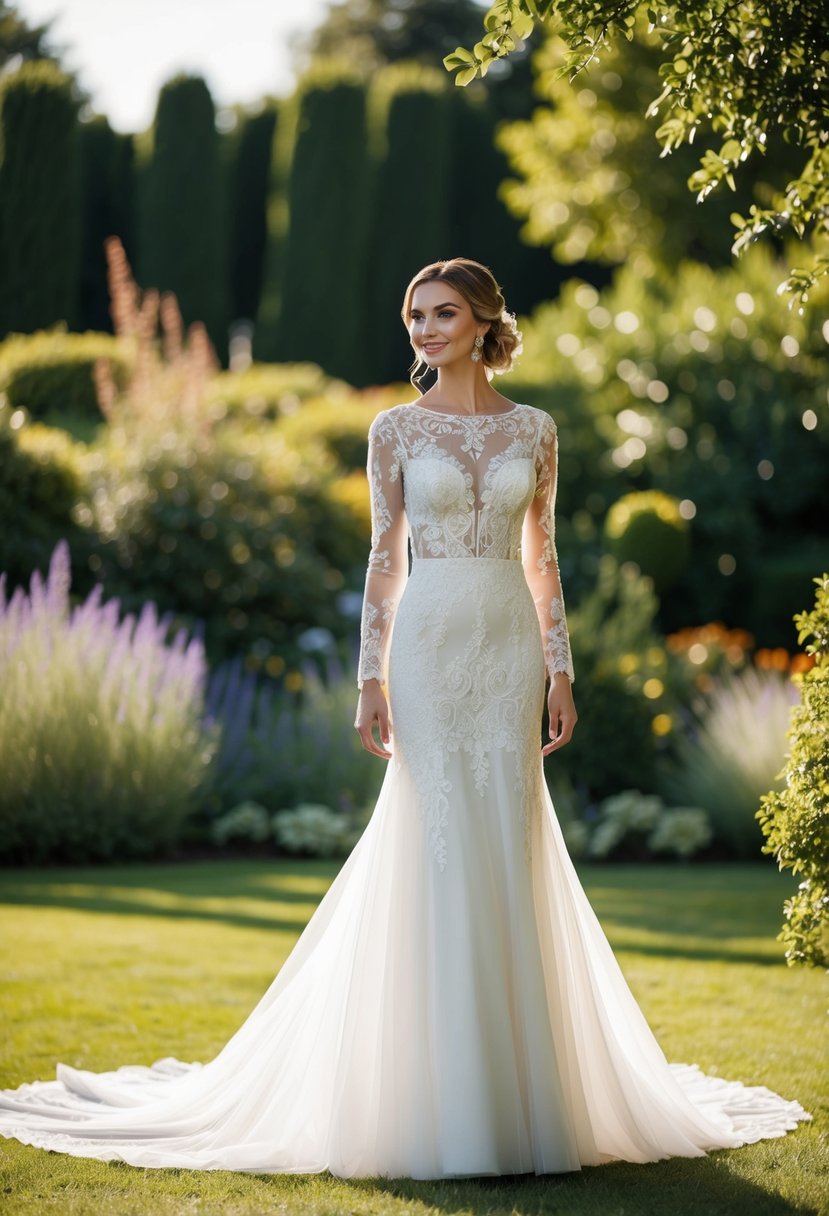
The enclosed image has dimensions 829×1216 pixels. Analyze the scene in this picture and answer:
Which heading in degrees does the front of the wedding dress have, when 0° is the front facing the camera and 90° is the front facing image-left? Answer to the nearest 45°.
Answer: approximately 0°

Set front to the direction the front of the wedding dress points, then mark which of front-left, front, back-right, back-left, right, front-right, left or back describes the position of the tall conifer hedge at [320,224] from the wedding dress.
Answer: back

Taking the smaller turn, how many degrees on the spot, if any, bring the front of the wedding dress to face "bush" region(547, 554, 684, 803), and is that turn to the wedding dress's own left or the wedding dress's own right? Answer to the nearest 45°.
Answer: approximately 180°

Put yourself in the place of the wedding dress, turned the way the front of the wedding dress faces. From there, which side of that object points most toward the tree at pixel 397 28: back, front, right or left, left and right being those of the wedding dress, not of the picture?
back

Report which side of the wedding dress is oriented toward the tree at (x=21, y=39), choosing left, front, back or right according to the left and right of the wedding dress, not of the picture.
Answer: back

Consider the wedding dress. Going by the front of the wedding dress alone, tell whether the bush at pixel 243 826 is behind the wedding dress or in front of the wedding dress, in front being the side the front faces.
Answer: behind

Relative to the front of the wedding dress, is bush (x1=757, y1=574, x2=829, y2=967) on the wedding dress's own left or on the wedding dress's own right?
on the wedding dress's own left

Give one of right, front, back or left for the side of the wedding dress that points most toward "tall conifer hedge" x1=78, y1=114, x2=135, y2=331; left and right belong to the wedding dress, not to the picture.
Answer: back

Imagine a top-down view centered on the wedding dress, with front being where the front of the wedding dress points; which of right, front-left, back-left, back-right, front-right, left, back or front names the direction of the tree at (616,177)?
back

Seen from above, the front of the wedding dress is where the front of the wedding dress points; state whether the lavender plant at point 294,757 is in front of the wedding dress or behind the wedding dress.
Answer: behind

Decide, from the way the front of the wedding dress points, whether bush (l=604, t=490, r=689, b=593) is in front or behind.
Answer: behind
